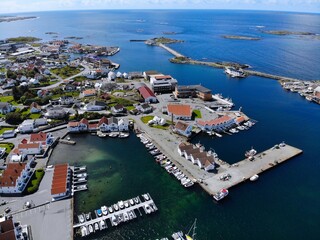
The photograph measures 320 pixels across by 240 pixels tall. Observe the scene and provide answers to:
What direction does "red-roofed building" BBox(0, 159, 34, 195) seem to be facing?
to the viewer's right

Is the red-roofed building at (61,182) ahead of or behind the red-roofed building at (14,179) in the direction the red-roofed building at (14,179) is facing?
ahead

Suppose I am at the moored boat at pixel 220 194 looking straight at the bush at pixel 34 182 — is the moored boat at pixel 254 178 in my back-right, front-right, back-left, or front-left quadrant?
back-right

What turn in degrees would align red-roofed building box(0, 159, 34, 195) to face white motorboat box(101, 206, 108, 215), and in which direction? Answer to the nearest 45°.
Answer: approximately 45° to its right

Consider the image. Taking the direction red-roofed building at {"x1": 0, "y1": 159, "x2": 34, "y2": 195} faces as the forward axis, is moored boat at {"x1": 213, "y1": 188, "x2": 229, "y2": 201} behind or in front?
in front

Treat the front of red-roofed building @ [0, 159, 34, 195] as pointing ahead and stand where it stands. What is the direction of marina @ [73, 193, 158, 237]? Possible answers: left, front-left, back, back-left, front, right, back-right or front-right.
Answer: front-right

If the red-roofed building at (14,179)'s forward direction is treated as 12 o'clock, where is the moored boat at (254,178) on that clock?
The moored boat is roughly at 1 o'clock from the red-roofed building.

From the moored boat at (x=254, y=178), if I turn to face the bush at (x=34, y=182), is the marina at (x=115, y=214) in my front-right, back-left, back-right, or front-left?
front-left

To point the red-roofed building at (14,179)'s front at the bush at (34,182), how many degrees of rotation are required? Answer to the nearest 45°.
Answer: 0° — it already faces it

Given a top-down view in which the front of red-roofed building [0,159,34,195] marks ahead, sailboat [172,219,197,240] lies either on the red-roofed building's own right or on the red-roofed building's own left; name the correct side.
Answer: on the red-roofed building's own right

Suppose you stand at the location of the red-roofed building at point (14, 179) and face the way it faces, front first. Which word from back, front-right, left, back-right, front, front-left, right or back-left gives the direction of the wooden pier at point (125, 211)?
front-right
